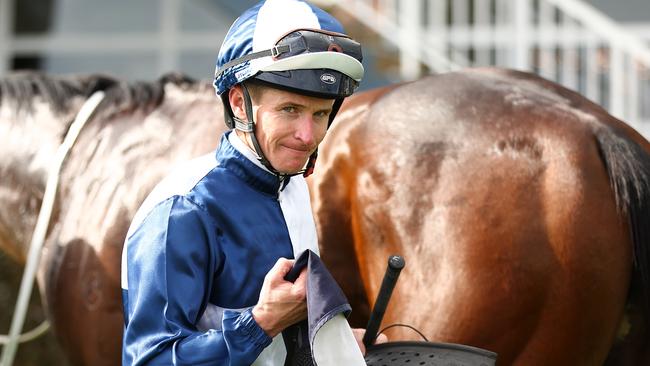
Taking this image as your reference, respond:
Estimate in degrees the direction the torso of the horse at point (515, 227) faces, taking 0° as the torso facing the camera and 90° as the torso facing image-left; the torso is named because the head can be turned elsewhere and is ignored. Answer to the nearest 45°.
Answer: approximately 135°

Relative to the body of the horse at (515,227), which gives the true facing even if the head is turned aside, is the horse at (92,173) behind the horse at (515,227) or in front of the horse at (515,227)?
in front

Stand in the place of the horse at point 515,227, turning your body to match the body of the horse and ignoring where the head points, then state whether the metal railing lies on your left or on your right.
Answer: on your right

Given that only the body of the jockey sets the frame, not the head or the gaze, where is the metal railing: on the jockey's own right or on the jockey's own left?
on the jockey's own left

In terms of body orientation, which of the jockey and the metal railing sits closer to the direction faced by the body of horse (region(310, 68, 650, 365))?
the metal railing

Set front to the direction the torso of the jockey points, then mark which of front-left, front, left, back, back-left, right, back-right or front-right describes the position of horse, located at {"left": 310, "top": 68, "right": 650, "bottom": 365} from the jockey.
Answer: left

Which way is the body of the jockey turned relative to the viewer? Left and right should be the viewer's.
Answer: facing the viewer and to the right of the viewer

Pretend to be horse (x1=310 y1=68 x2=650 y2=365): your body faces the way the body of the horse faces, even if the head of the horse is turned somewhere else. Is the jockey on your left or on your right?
on your left

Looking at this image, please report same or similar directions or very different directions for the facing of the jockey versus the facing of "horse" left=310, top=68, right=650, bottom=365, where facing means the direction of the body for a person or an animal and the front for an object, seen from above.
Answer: very different directions
